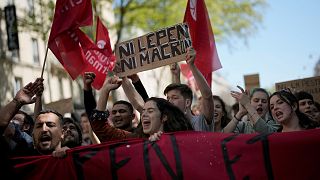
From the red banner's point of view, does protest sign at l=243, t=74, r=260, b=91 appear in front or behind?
behind

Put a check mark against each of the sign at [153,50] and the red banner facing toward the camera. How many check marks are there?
2

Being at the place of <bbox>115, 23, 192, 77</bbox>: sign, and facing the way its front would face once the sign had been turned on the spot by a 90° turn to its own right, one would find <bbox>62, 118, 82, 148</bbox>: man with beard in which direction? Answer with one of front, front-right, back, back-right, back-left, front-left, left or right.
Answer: front

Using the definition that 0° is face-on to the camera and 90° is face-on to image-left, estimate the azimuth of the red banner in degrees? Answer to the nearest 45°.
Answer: approximately 0°

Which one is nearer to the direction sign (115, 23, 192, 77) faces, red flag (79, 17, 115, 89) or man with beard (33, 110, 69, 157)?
the man with beard

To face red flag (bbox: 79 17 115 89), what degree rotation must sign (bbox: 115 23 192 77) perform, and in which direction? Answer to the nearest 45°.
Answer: approximately 135° to its right
